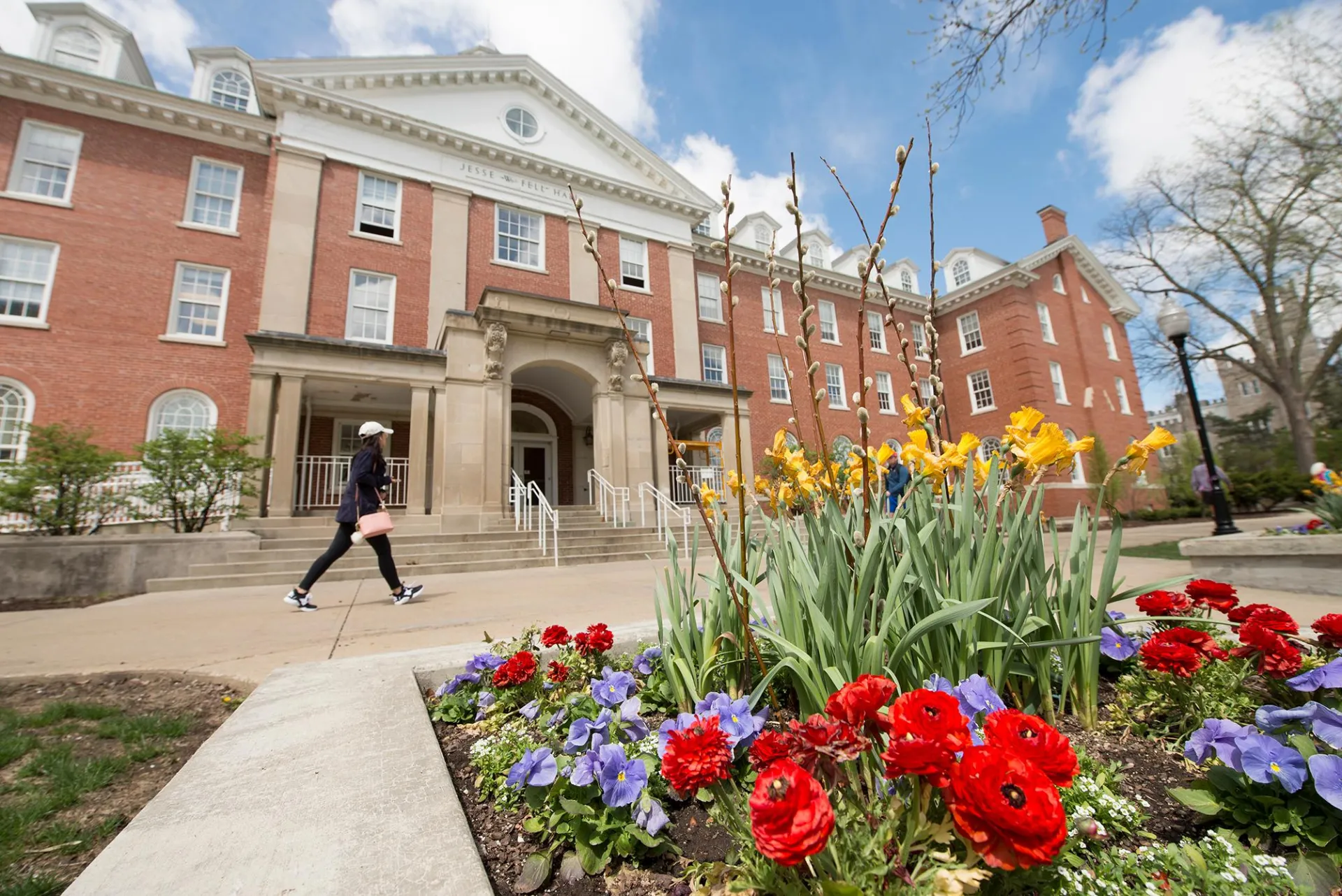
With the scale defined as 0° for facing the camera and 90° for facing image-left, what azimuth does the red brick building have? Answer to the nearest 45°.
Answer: approximately 315°

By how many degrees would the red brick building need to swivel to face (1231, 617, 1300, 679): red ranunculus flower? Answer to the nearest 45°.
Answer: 0° — it already faces it

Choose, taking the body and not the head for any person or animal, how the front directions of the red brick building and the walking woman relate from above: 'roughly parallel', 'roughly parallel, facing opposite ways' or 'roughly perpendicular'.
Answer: roughly perpendicular

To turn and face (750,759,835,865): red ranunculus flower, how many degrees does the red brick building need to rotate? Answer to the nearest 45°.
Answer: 0° — it already faces it

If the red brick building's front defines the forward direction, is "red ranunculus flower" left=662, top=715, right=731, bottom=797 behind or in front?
in front

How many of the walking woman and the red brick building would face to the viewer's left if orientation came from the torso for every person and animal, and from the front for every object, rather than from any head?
0

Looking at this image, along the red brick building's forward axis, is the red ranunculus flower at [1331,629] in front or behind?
in front

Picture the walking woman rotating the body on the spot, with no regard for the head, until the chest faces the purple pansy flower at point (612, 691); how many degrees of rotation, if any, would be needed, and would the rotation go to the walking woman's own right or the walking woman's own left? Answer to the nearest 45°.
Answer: approximately 90° to the walking woman's own right

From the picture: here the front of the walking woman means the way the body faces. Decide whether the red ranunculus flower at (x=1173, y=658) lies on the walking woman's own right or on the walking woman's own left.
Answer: on the walking woman's own right

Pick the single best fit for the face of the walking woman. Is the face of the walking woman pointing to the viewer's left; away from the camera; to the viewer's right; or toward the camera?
to the viewer's right
